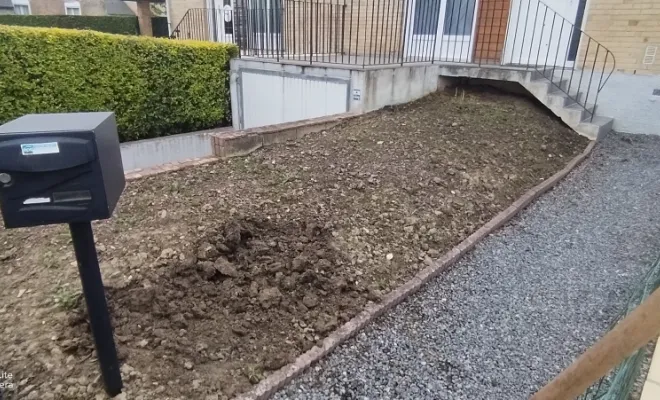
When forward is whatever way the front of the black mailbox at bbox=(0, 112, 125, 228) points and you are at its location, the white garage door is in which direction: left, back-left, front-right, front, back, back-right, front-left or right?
back-left

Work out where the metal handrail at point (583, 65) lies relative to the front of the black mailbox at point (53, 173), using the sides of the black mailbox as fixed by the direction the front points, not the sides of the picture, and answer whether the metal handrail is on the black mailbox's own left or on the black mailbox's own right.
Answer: on the black mailbox's own left

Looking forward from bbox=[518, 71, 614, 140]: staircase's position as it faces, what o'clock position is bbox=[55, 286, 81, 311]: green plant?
The green plant is roughly at 4 o'clock from the staircase.

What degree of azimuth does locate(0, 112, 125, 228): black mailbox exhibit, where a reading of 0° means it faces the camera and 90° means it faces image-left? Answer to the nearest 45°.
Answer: approximately 0°

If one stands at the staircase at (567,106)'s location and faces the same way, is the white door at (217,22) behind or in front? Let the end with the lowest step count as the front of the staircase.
behind

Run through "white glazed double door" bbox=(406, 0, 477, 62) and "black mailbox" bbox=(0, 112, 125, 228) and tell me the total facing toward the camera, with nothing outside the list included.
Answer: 2

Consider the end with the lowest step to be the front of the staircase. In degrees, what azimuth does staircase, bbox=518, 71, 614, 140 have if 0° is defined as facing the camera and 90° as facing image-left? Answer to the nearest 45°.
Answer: approximately 315°
